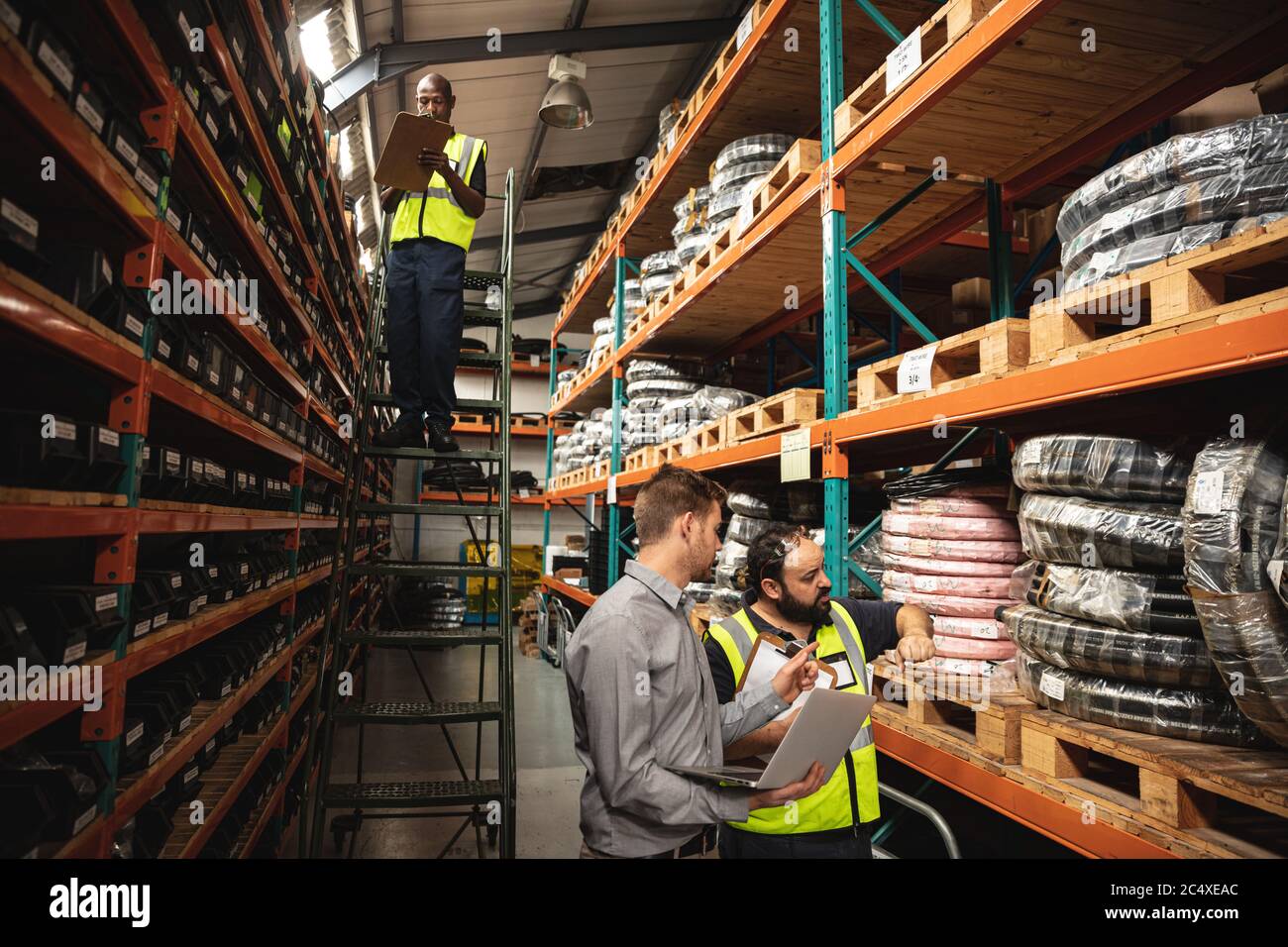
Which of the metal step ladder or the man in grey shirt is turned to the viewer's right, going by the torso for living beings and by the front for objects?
the man in grey shirt

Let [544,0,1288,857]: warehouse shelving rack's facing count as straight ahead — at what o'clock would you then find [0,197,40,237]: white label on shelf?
The white label on shelf is roughly at 12 o'clock from the warehouse shelving rack.

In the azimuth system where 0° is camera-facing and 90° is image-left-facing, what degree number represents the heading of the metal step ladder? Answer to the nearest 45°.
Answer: approximately 0°

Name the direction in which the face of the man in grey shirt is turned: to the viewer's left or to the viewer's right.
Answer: to the viewer's right

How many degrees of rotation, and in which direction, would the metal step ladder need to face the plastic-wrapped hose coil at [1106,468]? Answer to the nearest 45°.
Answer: approximately 45° to its left

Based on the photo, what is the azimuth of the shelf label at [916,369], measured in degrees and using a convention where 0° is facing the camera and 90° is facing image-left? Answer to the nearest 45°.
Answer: approximately 45°

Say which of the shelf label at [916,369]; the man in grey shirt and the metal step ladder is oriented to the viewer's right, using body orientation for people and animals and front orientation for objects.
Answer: the man in grey shirt

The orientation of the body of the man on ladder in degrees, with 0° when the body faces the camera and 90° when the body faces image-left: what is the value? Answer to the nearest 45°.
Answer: approximately 45°

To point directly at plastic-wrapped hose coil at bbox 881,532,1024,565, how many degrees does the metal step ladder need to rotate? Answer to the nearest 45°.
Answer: approximately 45° to its left

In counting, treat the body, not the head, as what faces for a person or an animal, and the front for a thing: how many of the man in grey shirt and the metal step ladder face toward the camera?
1

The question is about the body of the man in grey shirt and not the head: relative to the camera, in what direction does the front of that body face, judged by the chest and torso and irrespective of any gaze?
to the viewer's right

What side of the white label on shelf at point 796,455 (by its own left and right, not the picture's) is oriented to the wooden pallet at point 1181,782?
left

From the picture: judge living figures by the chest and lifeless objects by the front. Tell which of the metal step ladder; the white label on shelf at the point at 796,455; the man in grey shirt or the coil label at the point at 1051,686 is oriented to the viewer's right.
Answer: the man in grey shirt

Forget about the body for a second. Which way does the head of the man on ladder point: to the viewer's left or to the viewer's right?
to the viewer's left
